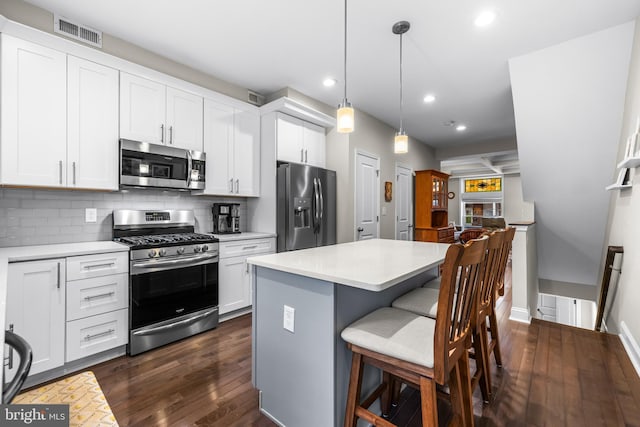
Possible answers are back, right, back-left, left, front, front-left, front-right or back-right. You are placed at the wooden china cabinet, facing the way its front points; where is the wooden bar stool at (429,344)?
front-right

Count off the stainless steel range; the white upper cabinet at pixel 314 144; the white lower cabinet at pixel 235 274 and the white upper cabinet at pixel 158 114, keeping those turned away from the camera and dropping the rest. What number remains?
0

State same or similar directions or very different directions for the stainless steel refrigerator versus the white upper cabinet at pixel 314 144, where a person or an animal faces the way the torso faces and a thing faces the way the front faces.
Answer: same or similar directions

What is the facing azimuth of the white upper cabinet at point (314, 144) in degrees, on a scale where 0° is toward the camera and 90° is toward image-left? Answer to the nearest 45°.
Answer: approximately 315°

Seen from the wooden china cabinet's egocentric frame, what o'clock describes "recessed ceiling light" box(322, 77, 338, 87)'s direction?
The recessed ceiling light is roughly at 2 o'clock from the wooden china cabinet.

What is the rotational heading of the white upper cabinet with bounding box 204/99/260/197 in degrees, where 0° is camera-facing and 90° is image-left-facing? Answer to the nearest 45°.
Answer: approximately 315°

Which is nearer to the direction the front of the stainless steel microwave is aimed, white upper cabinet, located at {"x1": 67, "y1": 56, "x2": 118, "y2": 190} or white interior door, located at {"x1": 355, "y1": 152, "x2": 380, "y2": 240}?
the white interior door

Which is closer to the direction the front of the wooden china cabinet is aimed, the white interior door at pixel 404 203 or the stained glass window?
the white interior door

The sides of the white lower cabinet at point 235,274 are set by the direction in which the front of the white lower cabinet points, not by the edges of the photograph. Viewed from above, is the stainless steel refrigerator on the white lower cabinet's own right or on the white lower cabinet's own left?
on the white lower cabinet's own left

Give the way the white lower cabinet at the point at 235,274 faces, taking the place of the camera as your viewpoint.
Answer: facing the viewer and to the right of the viewer

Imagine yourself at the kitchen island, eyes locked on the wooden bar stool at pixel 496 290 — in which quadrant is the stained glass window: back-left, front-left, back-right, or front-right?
front-left

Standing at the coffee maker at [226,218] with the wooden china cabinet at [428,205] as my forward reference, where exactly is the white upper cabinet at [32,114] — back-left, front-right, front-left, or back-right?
back-right

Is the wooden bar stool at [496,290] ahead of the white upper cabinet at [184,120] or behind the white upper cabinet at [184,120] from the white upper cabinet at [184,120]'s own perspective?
ahead

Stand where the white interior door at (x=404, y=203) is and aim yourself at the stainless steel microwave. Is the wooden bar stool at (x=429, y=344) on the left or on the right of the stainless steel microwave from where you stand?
left

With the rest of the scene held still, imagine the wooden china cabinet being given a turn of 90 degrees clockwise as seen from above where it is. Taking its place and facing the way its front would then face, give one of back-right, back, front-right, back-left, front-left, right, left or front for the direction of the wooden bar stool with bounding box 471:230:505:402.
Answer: front-left
